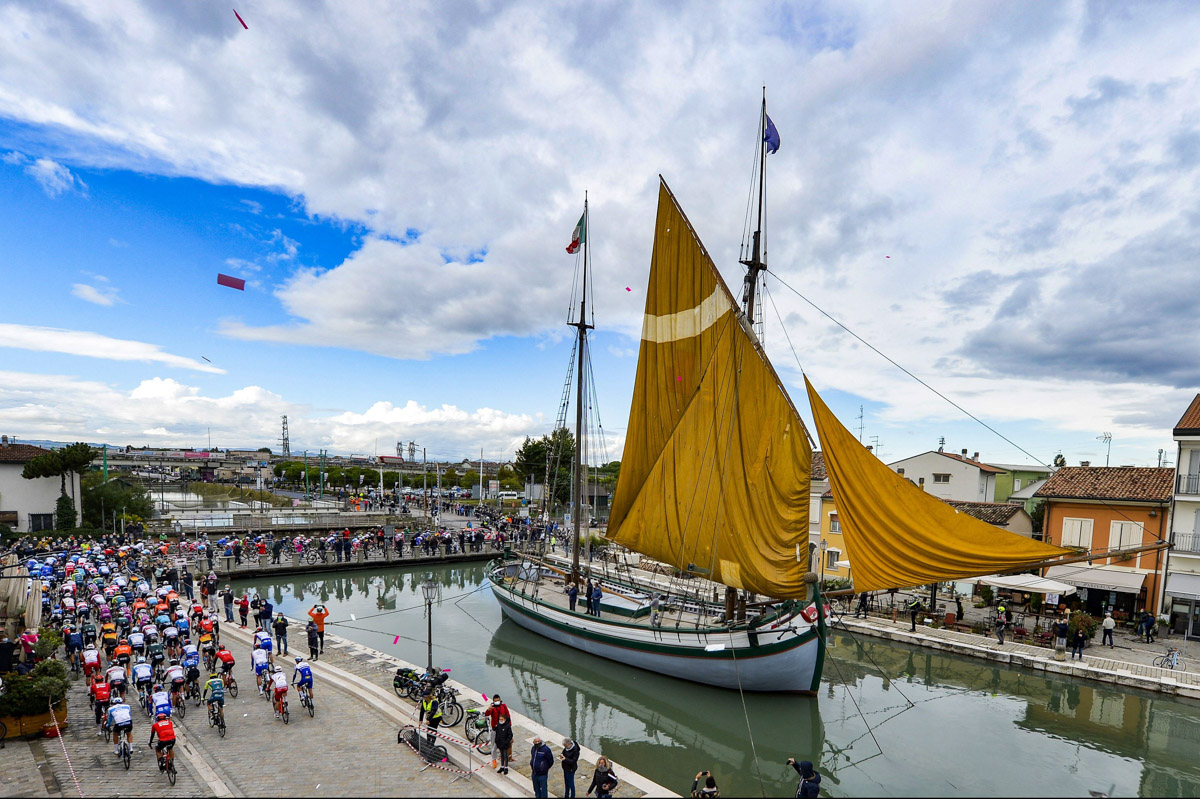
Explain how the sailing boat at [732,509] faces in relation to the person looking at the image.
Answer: facing the viewer and to the right of the viewer

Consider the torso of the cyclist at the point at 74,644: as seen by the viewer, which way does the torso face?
away from the camera

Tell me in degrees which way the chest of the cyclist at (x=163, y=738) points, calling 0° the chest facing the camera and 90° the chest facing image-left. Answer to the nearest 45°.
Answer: approximately 180°

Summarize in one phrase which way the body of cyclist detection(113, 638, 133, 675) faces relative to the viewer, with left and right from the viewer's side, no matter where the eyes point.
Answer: facing away from the viewer

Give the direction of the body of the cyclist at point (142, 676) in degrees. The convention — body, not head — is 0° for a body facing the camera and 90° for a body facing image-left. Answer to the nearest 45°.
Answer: approximately 180°

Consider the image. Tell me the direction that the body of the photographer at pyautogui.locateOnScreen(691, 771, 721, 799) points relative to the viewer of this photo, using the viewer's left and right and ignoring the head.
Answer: facing away from the viewer and to the left of the viewer

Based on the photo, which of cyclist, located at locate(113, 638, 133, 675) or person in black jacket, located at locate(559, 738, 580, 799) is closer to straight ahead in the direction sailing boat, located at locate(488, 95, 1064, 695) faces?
the person in black jacket

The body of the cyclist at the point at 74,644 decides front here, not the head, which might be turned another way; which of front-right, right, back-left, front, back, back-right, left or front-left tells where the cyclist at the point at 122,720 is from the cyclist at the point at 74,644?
back

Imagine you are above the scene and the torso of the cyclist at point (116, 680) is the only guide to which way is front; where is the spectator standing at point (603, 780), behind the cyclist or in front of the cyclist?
behind

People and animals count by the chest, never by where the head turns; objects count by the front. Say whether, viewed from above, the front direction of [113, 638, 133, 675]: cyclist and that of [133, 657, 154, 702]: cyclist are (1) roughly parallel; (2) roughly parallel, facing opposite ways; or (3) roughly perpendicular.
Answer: roughly parallel

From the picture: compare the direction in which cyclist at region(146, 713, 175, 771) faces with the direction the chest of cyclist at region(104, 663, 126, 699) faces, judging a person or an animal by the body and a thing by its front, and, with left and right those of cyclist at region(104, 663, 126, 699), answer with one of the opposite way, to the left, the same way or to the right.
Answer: the same way

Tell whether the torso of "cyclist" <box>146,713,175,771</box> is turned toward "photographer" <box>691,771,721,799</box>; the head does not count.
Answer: no

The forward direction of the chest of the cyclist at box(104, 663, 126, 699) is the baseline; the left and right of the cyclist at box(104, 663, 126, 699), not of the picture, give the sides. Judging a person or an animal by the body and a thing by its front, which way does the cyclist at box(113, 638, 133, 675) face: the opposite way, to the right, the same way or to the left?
the same way

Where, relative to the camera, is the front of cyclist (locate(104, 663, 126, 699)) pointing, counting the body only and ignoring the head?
away from the camera

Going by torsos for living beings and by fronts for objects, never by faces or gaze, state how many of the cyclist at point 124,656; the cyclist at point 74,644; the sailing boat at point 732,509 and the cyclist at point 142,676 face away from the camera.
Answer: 3

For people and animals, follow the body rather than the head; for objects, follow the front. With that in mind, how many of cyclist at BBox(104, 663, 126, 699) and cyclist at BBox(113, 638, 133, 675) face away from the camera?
2

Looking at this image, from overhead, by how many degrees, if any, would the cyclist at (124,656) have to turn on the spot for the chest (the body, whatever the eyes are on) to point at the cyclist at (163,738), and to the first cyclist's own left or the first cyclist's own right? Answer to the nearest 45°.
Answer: approximately 180°
